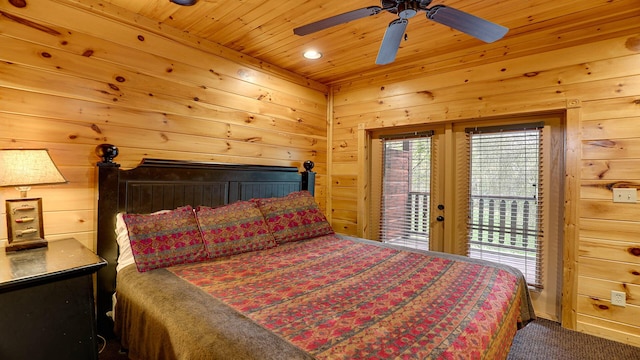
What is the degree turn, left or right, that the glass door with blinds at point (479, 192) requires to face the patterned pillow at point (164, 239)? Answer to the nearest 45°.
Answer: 0° — it already faces it

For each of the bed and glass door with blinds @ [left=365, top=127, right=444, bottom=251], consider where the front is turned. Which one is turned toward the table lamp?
the glass door with blinds

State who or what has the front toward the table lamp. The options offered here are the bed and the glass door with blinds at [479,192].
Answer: the glass door with blinds

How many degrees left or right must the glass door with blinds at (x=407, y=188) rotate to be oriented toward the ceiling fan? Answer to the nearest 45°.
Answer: approximately 45° to its left

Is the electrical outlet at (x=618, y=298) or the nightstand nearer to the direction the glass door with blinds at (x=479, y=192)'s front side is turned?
the nightstand

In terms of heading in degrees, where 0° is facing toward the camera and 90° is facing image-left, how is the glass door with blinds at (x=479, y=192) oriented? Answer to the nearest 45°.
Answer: approximately 45°

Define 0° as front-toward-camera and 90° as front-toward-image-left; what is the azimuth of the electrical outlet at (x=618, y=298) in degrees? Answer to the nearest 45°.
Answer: approximately 45°

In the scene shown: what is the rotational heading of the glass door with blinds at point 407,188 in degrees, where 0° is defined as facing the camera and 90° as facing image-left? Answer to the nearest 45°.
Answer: approximately 45°
